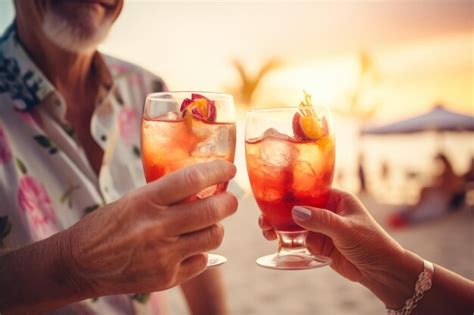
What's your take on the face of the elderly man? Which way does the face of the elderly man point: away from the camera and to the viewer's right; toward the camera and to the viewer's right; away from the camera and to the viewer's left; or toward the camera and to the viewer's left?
toward the camera and to the viewer's right

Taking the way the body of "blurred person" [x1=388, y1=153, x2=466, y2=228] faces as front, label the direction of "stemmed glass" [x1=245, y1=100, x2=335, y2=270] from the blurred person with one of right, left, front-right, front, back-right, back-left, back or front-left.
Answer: left

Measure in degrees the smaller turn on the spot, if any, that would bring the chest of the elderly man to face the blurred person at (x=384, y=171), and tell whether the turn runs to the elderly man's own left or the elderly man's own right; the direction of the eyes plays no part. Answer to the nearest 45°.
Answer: approximately 90° to the elderly man's own left

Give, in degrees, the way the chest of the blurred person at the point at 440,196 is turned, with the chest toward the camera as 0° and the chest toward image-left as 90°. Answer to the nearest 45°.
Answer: approximately 90°

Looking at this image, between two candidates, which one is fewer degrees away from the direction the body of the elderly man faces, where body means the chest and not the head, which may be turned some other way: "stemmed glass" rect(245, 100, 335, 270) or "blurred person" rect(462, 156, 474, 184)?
the stemmed glass

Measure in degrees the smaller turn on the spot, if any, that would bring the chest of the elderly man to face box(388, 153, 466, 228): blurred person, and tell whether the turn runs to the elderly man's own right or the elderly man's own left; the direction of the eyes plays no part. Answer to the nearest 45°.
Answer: approximately 90° to the elderly man's own left

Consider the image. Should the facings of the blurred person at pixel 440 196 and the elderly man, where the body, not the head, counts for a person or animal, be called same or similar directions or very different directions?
very different directions

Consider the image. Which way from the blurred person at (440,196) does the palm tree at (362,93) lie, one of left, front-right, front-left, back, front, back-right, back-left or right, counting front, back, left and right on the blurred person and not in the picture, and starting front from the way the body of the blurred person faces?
right

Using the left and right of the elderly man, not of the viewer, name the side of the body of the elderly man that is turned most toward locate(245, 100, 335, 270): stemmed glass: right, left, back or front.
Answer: front

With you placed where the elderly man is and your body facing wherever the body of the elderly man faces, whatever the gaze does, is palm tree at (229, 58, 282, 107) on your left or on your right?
on your left

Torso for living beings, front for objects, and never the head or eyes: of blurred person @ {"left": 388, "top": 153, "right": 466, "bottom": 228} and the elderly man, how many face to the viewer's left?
1

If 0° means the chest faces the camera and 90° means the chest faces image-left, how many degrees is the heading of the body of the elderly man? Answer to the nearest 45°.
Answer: approximately 315°
